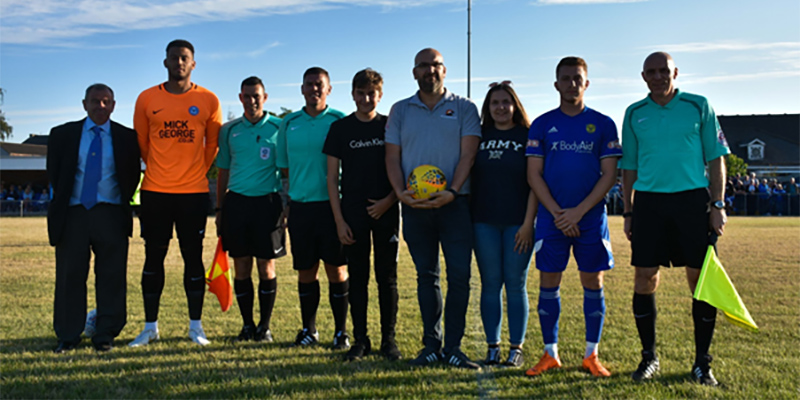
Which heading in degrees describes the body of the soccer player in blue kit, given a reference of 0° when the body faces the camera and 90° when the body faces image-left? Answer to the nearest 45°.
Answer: approximately 0°

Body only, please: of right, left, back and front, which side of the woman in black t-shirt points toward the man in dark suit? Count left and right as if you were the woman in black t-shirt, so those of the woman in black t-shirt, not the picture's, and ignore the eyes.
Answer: right

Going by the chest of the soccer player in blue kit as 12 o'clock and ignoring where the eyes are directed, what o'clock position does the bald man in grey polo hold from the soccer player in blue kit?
The bald man in grey polo is roughly at 3 o'clock from the soccer player in blue kit.

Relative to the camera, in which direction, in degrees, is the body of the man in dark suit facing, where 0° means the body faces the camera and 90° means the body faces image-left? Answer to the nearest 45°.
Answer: approximately 0°

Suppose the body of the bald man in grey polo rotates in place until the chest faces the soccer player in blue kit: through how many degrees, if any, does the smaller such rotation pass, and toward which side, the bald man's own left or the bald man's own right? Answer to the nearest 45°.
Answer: approximately 90° to the bald man's own left

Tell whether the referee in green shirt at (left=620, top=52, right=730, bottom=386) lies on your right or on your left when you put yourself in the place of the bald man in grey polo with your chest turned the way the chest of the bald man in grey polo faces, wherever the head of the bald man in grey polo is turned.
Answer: on your left

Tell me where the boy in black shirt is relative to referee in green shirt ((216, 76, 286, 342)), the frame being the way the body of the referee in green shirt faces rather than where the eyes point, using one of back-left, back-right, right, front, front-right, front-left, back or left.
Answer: front-left
